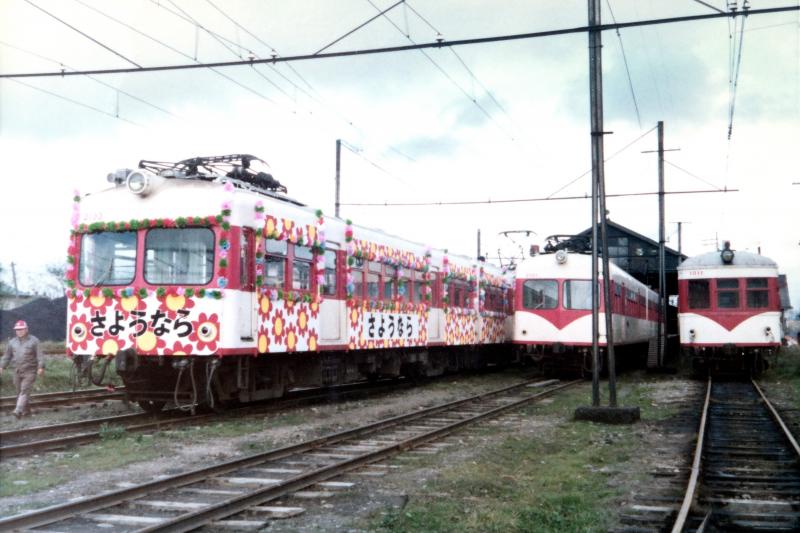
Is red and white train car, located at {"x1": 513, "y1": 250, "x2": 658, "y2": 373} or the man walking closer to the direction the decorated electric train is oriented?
the man walking

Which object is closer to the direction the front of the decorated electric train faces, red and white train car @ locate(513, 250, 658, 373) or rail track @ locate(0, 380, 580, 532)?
the rail track

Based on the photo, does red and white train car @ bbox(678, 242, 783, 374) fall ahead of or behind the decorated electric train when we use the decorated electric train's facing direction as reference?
behind

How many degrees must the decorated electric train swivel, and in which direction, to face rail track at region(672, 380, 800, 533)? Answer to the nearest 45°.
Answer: approximately 90° to its left

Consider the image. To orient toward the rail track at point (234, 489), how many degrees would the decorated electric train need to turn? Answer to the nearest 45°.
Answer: approximately 45° to its left

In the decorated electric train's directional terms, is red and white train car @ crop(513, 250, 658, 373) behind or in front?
behind

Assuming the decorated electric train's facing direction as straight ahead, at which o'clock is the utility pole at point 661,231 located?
The utility pole is roughly at 6 o'clock from the decorated electric train.

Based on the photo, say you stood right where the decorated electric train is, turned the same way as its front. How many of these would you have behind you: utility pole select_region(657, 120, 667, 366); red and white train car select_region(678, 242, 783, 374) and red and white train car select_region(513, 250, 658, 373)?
3
